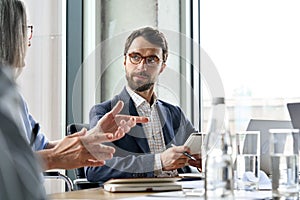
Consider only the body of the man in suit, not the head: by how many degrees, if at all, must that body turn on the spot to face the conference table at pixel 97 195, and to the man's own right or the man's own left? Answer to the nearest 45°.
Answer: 0° — they already face it

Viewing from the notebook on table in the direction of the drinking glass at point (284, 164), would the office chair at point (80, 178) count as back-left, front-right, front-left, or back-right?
back-left

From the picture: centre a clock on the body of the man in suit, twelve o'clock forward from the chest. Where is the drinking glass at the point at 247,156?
The drinking glass is roughly at 11 o'clock from the man in suit.

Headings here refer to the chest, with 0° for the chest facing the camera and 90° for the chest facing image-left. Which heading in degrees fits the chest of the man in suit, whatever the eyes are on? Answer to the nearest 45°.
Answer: approximately 0°
